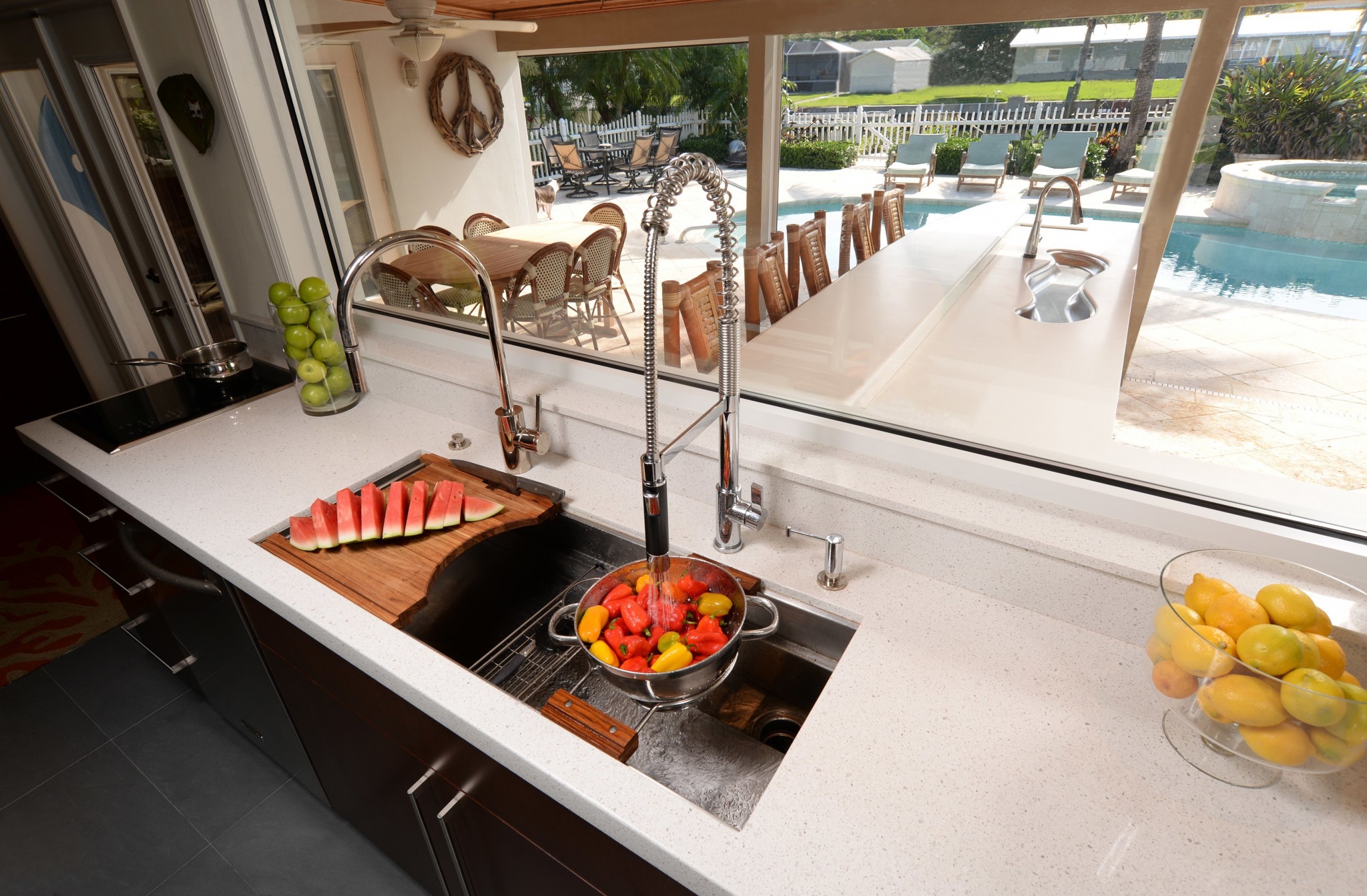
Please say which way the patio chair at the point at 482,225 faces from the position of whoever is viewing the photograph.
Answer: facing the viewer and to the right of the viewer

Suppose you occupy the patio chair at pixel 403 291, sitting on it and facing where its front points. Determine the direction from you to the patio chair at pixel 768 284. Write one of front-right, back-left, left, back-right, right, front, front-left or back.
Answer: right

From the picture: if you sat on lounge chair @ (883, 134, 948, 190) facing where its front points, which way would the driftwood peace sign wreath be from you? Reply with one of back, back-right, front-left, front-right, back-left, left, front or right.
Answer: front-right

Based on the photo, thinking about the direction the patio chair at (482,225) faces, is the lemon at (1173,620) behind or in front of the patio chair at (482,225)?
in front

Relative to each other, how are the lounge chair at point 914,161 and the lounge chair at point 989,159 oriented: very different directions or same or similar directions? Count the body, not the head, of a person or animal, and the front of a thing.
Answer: same or similar directions

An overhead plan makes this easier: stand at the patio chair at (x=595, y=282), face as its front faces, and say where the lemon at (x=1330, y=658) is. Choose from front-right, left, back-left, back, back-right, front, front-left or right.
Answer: back

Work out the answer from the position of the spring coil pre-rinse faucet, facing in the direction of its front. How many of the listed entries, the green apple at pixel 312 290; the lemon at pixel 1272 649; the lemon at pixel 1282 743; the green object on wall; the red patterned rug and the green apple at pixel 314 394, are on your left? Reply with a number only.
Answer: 2

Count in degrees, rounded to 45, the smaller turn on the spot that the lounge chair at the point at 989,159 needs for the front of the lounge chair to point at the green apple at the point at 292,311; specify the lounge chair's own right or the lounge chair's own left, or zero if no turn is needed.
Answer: approximately 45° to the lounge chair's own right

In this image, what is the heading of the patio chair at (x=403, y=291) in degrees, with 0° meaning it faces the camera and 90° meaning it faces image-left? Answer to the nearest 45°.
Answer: approximately 225°
